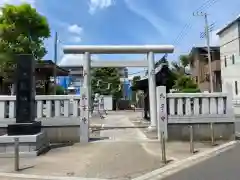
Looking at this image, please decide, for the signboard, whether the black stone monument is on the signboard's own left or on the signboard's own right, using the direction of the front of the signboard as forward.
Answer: on the signboard's own right

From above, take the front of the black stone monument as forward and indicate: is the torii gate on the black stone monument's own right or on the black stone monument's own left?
on the black stone monument's own left

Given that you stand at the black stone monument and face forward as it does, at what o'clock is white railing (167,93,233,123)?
The white railing is roughly at 9 o'clock from the black stone monument.

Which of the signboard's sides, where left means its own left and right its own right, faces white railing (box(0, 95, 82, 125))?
right

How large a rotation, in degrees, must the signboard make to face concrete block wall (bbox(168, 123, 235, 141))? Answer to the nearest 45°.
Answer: approximately 90° to its left

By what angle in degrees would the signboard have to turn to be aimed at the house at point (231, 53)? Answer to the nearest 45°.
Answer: approximately 180°

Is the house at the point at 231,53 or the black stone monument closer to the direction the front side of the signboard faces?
the black stone monument

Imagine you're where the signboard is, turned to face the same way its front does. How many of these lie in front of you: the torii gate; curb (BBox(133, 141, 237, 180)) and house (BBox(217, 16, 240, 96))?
1

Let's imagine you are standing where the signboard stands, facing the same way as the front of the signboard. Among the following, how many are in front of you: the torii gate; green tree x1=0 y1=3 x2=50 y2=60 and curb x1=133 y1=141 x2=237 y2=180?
1

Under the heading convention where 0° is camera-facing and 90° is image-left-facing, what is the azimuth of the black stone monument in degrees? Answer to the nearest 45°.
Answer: approximately 0°

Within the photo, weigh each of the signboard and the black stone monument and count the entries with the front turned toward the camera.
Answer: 2
